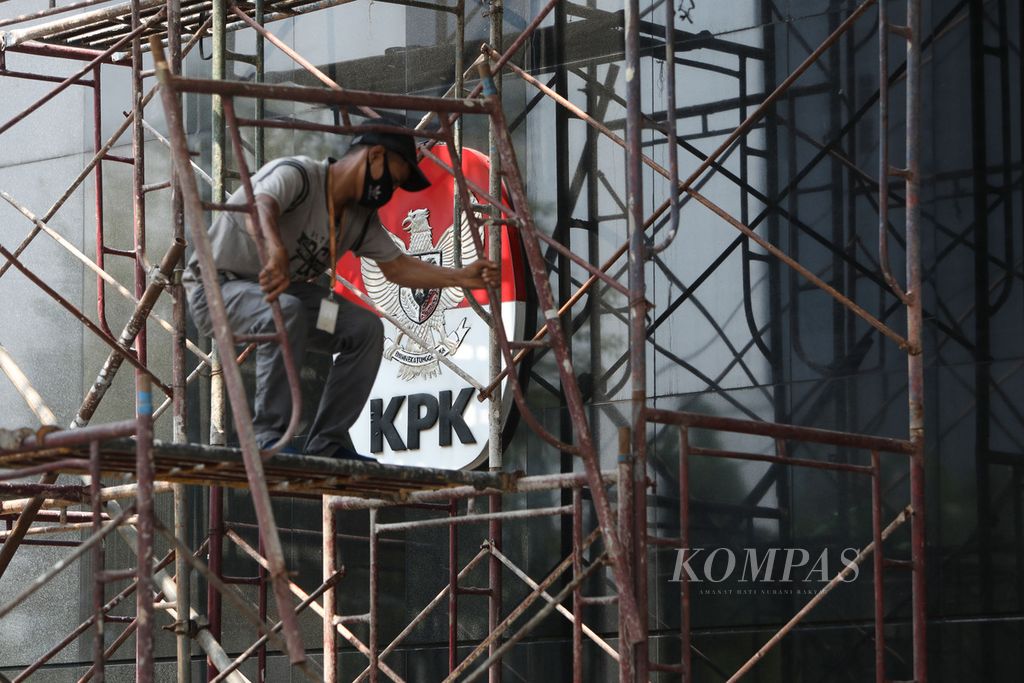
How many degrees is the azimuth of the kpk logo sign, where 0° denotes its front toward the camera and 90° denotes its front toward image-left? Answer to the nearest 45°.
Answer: approximately 0°

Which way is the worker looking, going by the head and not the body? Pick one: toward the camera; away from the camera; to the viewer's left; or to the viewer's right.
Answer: to the viewer's right
